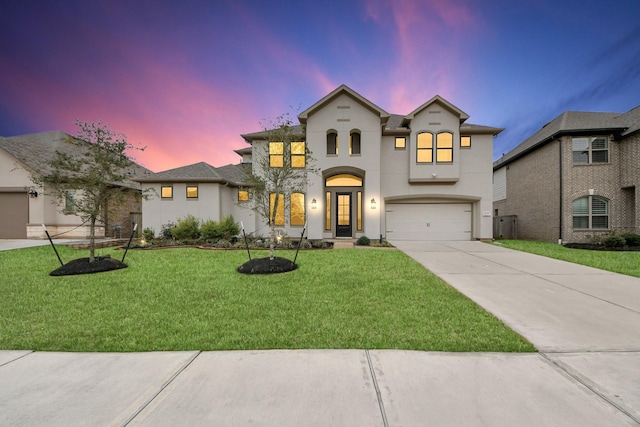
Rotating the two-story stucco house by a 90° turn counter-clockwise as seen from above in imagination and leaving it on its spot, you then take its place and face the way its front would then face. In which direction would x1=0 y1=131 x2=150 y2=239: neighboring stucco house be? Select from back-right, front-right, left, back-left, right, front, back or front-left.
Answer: back

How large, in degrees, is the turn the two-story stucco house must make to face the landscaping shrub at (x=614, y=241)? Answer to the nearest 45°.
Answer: approximately 90° to its left

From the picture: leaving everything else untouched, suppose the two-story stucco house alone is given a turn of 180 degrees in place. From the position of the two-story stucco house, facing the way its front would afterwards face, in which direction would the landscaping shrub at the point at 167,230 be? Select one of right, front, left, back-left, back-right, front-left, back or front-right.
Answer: left

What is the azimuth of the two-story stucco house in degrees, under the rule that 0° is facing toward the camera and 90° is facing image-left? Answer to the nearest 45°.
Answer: approximately 0°

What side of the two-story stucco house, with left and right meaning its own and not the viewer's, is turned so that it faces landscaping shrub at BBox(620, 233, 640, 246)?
left

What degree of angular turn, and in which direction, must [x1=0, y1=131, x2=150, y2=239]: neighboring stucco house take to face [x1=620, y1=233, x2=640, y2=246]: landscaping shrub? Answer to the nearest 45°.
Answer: approximately 45° to its left

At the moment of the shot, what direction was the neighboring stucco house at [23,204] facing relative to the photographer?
facing the viewer

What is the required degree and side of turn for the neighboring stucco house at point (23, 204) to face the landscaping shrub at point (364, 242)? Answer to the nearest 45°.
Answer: approximately 45° to its left

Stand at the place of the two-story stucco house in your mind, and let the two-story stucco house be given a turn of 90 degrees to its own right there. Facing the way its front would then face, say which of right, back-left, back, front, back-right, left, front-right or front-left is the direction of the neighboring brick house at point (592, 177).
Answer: back
